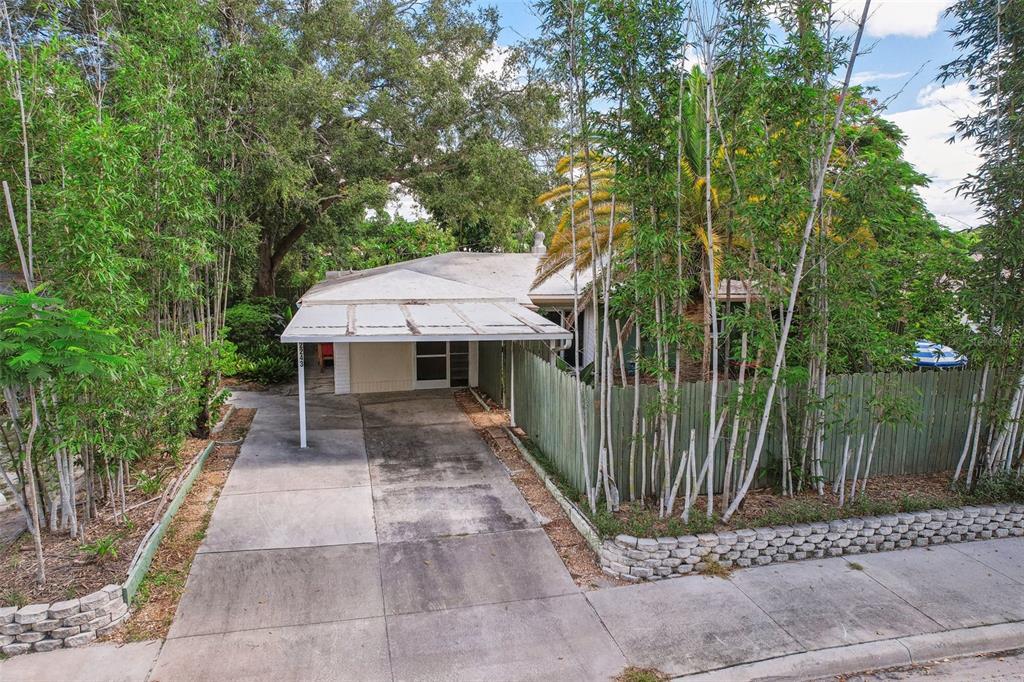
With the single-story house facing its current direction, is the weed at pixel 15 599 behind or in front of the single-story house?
in front

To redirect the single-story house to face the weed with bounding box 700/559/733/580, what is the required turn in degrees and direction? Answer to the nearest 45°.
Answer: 0° — it already faces it

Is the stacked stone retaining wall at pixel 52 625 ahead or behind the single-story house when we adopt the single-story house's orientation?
ahead

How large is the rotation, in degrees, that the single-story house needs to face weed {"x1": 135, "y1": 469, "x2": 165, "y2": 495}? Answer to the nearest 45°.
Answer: approximately 45° to its right

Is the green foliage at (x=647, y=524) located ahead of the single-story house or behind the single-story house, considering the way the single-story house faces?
ahead

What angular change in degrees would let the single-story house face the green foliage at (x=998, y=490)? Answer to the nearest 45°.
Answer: approximately 45° to its left

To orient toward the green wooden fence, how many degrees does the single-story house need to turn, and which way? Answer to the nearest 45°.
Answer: approximately 45° to its left

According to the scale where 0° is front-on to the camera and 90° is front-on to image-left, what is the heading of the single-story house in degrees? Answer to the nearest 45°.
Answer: approximately 0°

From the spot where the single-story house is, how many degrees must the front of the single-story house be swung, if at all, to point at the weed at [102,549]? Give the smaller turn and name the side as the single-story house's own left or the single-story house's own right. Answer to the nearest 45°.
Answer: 0° — it already faces it

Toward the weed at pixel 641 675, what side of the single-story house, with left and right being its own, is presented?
front
